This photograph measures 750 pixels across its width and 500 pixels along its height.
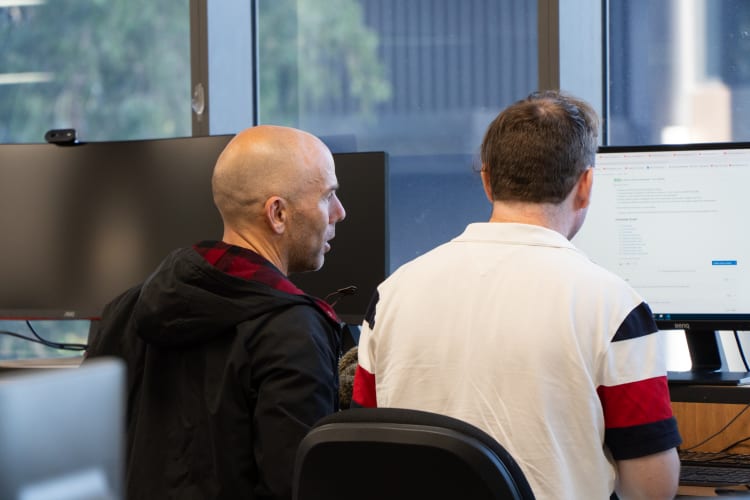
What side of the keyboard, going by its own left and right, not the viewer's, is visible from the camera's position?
front

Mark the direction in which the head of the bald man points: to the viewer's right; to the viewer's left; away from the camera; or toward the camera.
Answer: to the viewer's right

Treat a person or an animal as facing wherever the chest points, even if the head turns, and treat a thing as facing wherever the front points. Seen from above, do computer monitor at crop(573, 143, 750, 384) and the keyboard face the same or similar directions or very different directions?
same or similar directions

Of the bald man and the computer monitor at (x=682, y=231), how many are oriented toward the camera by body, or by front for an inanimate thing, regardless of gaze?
1

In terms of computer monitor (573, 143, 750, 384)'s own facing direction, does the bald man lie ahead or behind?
ahead

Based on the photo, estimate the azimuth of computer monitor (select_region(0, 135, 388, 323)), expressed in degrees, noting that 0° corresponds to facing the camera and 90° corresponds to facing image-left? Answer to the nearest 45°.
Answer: approximately 0°

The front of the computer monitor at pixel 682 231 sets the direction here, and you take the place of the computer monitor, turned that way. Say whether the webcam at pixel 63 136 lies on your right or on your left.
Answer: on your right

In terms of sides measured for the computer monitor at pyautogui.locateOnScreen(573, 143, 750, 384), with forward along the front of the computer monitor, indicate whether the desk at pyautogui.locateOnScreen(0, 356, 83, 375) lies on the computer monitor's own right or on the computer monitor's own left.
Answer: on the computer monitor's own right

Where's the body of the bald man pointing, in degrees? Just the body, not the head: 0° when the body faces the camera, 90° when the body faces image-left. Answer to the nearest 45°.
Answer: approximately 225°

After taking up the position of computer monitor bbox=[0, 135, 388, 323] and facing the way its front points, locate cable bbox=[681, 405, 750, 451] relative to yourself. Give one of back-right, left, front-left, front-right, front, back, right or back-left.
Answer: front-left

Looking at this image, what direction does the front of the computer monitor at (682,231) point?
toward the camera

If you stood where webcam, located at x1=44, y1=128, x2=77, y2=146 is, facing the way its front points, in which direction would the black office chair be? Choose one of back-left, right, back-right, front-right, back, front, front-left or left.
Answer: front

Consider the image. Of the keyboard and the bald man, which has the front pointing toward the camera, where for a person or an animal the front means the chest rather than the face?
the keyboard
